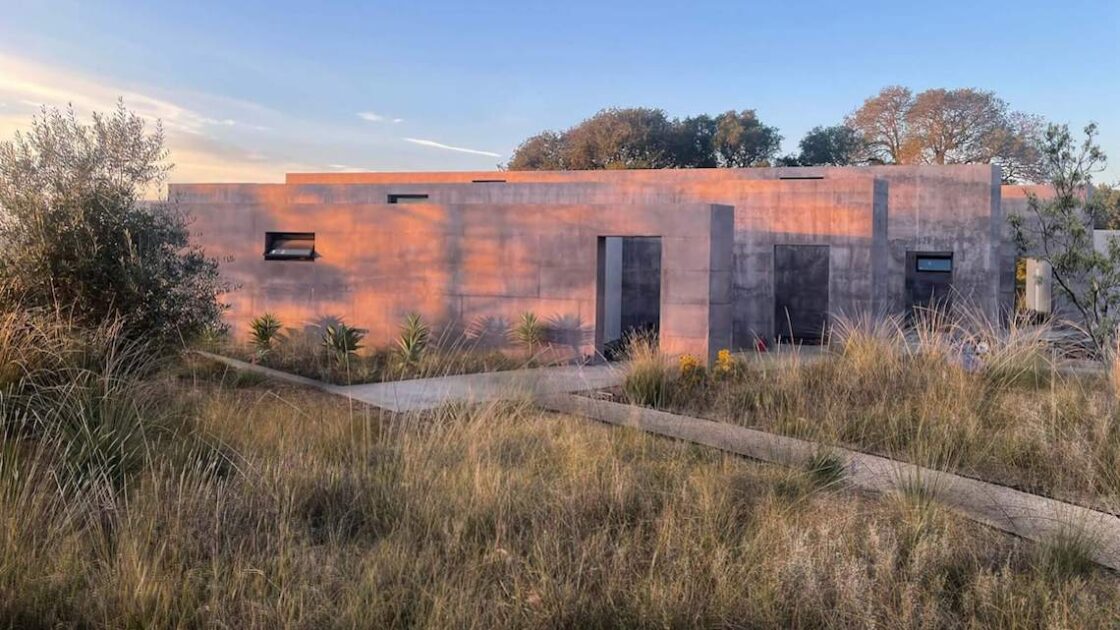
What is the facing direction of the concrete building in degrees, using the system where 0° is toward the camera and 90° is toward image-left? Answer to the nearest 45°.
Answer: approximately 0°

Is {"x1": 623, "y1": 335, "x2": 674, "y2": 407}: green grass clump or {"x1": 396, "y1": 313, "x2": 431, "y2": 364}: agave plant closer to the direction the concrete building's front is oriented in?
the green grass clump

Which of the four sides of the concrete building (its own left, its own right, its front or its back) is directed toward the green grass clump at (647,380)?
front

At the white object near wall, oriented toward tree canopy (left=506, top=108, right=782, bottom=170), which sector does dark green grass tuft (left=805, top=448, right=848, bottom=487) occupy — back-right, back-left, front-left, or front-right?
back-left

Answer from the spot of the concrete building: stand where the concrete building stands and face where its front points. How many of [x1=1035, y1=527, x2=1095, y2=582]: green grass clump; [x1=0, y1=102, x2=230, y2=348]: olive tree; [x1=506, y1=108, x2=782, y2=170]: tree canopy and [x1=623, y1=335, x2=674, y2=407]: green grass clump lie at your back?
1

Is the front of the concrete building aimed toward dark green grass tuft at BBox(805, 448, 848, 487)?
yes

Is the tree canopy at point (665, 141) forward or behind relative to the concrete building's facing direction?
behind

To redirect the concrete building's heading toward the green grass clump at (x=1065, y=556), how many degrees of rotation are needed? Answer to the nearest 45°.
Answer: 0° — it already faces it

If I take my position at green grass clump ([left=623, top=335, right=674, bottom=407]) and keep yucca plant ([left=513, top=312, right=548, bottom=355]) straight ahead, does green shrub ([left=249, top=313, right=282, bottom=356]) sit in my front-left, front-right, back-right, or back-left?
front-left

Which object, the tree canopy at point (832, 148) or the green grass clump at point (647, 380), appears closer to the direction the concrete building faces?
the green grass clump

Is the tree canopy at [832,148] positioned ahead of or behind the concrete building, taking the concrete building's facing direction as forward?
behind
